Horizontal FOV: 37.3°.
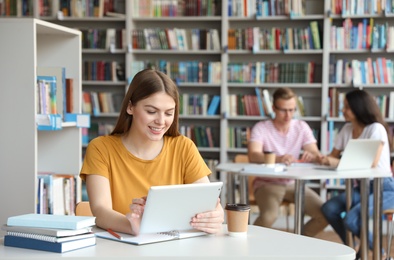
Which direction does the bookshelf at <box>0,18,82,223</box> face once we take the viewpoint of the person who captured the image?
facing the viewer and to the right of the viewer

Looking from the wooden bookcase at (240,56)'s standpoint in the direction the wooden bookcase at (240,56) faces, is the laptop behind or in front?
in front

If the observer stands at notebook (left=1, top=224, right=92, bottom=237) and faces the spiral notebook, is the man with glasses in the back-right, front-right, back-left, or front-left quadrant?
front-left

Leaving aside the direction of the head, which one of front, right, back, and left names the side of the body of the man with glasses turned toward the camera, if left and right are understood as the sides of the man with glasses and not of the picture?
front

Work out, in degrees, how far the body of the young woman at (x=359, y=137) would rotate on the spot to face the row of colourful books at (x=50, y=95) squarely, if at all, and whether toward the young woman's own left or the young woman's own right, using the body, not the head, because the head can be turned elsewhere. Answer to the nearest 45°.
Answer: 0° — they already face it

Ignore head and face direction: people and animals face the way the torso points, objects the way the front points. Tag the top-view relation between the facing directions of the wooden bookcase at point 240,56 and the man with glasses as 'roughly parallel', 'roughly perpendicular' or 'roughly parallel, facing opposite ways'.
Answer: roughly parallel

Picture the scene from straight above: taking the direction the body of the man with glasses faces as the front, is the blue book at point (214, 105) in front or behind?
behind

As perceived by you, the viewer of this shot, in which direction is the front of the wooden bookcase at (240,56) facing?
facing the viewer

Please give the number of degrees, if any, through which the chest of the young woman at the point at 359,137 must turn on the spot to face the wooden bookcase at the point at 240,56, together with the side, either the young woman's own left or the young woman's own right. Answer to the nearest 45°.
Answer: approximately 90° to the young woman's own right

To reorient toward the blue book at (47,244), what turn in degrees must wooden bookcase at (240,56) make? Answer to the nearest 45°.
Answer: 0° — it already faces it

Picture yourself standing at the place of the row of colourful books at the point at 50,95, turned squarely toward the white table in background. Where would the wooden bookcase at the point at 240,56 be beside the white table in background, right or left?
left

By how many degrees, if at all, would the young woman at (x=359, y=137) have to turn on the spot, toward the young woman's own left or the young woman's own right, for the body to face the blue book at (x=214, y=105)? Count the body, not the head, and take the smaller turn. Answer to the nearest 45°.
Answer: approximately 90° to the young woman's own right

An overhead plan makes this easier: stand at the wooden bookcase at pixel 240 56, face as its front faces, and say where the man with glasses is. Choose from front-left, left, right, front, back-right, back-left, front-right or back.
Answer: front

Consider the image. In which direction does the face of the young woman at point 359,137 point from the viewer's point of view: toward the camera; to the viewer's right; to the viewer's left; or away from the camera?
to the viewer's left

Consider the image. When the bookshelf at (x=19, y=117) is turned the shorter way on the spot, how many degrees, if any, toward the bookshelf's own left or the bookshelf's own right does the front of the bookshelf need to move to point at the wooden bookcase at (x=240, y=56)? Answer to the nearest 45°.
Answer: approximately 90° to the bookshelf's own left

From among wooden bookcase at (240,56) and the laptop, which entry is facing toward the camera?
the wooden bookcase

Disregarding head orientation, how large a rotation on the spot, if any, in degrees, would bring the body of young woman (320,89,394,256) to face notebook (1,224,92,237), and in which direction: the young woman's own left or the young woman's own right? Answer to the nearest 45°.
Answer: approximately 45° to the young woman's own left

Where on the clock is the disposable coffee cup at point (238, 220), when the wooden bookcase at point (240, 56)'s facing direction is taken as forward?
The disposable coffee cup is roughly at 12 o'clock from the wooden bookcase.
